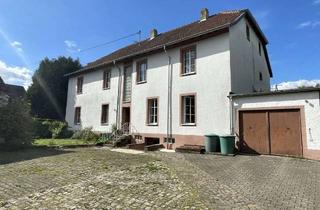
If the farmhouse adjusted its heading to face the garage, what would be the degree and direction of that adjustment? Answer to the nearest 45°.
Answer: approximately 90° to its left

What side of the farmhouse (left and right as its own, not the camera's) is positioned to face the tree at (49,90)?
right

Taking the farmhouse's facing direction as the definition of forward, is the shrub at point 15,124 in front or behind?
in front

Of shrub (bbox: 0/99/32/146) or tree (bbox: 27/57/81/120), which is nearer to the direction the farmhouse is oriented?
the shrub

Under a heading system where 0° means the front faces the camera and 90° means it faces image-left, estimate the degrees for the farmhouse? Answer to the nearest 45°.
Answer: approximately 45°

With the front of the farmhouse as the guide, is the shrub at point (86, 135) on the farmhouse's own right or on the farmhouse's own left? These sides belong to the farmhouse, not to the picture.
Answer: on the farmhouse's own right
